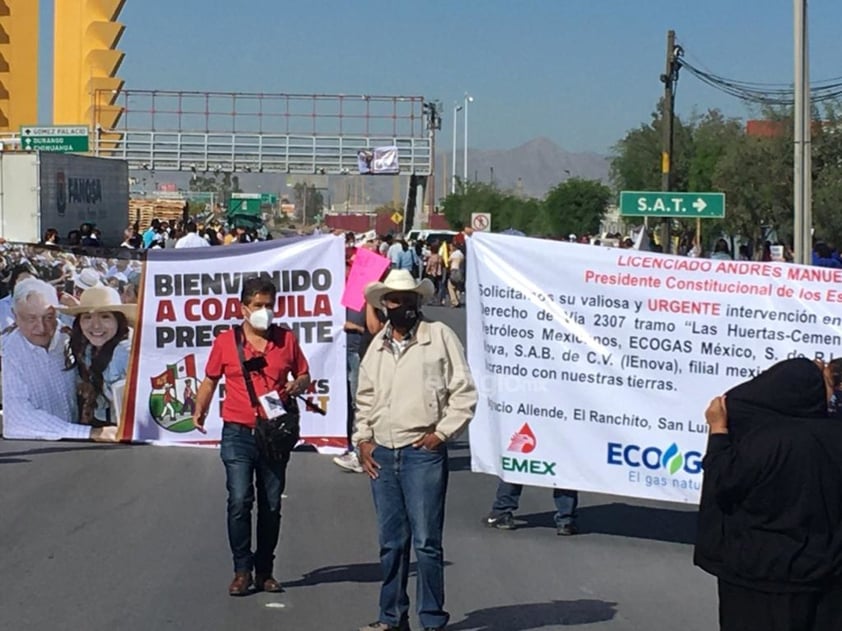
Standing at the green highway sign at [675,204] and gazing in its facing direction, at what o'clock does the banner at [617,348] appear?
The banner is roughly at 12 o'clock from the green highway sign.

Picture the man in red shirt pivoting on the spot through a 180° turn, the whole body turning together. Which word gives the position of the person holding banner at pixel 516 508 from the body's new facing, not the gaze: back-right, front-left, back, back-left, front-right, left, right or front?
front-right

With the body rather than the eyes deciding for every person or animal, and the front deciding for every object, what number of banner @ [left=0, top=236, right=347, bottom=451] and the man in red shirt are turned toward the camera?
2

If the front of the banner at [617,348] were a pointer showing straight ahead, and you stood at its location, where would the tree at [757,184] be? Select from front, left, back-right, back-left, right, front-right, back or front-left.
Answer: back

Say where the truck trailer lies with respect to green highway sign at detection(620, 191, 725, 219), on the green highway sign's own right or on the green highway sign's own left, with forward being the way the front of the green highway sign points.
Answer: on the green highway sign's own right
